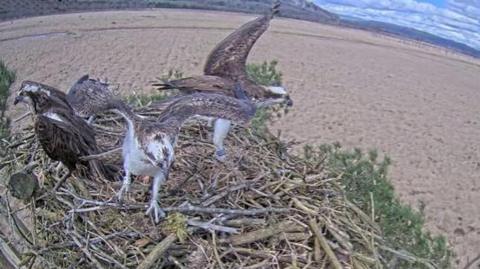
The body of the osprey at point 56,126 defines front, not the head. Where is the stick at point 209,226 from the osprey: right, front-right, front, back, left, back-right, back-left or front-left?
back-left

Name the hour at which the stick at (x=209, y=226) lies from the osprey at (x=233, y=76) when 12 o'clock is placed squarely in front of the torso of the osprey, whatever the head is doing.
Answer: The stick is roughly at 3 o'clock from the osprey.

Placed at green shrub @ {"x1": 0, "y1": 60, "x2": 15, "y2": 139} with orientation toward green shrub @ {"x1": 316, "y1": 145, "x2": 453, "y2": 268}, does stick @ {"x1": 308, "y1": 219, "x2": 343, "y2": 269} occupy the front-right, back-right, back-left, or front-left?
front-right

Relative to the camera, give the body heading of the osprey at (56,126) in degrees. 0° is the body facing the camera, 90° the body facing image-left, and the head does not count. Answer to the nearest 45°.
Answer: approximately 90°

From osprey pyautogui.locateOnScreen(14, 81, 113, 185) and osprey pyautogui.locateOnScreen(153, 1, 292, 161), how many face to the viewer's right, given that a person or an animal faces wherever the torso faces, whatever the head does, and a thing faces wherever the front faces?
1

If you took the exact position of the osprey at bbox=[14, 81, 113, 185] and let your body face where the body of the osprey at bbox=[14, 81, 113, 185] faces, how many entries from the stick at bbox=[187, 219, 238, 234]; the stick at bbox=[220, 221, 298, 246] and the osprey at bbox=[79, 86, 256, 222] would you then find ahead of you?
0

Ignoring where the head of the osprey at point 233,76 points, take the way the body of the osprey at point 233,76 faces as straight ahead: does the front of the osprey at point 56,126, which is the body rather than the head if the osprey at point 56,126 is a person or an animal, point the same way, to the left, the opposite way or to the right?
the opposite way

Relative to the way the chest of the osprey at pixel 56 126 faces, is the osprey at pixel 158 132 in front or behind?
behind

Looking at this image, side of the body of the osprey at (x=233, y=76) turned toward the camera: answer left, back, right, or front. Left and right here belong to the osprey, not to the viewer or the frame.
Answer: right

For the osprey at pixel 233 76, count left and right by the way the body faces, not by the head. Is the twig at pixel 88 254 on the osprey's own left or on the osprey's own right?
on the osprey's own right
